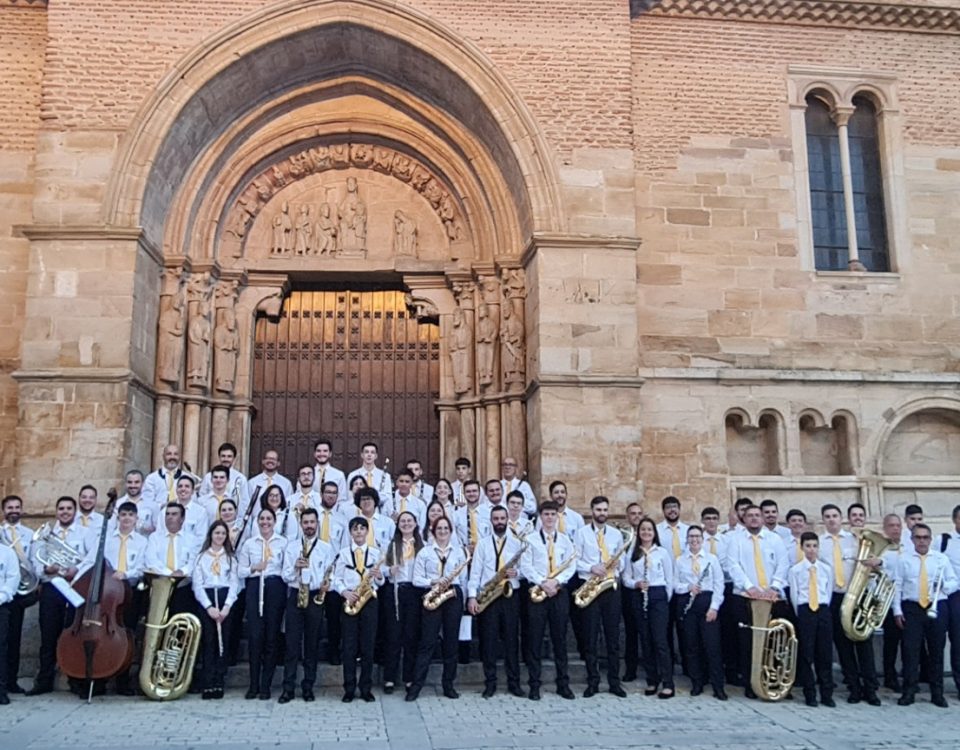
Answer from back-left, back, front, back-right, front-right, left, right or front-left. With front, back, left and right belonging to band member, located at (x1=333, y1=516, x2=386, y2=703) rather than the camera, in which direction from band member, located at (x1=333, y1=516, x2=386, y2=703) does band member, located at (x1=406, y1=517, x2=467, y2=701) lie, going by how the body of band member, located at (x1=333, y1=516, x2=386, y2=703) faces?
left

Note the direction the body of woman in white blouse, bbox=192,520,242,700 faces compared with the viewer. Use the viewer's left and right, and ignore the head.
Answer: facing the viewer

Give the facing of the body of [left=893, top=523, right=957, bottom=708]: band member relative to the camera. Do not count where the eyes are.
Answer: toward the camera

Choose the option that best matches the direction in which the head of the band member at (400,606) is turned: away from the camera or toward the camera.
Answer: toward the camera

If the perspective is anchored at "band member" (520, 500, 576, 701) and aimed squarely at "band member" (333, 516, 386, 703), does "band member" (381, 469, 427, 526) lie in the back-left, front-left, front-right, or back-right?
front-right

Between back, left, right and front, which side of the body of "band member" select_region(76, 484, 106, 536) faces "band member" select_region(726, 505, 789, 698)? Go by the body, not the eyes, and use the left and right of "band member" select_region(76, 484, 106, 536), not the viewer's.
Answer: left

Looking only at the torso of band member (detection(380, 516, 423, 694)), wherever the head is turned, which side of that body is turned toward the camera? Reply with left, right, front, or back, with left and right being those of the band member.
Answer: front

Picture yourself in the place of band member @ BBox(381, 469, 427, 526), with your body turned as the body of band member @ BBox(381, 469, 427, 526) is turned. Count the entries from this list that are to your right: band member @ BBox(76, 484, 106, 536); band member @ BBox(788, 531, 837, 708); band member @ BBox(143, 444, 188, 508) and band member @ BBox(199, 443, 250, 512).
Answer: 3

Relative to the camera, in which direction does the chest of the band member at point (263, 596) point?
toward the camera

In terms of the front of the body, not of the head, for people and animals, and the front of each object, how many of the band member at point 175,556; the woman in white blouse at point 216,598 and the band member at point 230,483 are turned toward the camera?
3

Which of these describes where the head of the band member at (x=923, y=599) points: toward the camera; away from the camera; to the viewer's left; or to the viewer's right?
toward the camera

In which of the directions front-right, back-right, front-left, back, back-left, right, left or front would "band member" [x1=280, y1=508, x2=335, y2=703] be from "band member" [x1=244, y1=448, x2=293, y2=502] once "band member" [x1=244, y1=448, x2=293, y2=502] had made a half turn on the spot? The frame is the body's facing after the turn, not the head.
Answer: back

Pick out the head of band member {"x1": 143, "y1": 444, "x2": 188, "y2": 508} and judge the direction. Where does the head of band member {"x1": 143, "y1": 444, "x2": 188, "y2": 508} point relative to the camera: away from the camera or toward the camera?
toward the camera

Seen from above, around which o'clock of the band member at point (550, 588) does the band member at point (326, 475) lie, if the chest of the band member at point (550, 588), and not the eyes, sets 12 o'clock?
the band member at point (326, 475) is roughly at 4 o'clock from the band member at point (550, 588).
